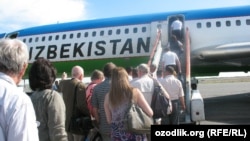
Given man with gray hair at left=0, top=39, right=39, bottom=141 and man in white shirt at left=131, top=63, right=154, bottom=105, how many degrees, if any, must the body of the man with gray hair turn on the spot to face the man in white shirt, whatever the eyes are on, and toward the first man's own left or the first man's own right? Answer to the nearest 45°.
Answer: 0° — they already face them

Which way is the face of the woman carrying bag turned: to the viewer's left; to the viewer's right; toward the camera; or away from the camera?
away from the camera

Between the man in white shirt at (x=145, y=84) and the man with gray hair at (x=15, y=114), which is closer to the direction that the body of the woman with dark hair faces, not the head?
the man in white shirt

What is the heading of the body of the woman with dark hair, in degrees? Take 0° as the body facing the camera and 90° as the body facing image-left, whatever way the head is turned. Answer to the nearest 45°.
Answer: approximately 225°

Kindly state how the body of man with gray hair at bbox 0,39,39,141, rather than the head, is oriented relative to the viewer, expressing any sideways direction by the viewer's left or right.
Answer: facing away from the viewer and to the right of the viewer

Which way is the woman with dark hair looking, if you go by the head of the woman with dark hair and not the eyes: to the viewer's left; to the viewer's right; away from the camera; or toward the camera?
away from the camera

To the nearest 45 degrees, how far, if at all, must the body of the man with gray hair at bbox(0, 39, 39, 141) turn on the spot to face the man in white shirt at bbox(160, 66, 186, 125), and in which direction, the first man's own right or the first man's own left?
0° — they already face them

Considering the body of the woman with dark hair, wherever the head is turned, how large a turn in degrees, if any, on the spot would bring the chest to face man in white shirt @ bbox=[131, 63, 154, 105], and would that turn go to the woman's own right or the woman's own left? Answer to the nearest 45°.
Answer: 0° — they already face them
